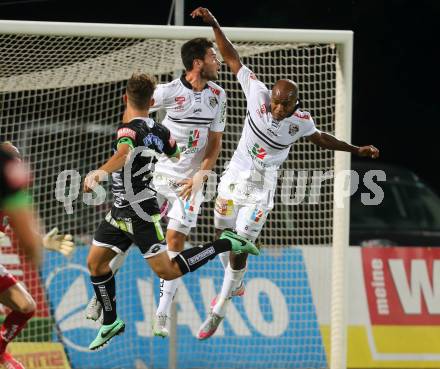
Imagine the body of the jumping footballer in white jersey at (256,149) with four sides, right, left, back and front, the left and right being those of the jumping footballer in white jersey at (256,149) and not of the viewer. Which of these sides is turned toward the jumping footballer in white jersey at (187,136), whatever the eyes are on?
right

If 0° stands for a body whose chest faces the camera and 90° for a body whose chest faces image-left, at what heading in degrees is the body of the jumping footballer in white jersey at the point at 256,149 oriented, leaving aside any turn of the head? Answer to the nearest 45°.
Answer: approximately 0°

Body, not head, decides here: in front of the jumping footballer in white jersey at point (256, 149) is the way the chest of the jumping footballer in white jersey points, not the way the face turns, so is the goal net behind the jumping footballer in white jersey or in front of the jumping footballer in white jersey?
behind

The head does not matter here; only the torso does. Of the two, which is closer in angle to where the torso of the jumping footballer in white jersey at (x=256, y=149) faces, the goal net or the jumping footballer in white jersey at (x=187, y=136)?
the jumping footballer in white jersey

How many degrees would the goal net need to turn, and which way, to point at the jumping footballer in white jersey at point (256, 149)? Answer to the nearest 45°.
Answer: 0° — it already faces them

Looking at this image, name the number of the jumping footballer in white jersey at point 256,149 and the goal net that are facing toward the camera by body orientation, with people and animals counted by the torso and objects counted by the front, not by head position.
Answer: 2

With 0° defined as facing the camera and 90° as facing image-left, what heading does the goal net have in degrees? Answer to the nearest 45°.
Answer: approximately 0°

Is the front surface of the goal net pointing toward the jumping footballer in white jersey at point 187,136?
yes
